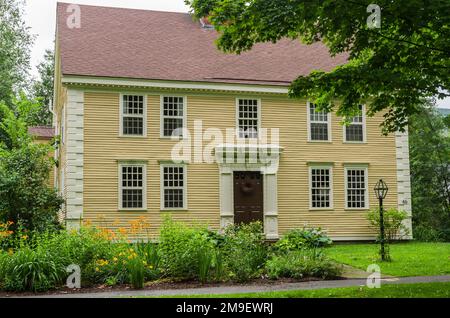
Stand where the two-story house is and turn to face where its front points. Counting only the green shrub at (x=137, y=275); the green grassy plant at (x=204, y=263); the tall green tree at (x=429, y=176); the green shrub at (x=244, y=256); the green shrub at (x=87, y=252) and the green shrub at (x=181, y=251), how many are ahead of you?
5

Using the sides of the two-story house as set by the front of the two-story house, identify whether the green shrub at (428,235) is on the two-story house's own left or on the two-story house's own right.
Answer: on the two-story house's own left

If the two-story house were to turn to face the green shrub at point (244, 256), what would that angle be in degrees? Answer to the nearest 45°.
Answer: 0° — it already faces it

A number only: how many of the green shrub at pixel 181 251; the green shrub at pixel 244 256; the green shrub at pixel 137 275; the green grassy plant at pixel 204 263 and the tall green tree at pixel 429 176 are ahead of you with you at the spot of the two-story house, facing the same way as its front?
4

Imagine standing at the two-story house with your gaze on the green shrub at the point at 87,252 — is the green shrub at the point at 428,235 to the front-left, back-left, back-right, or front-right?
back-left

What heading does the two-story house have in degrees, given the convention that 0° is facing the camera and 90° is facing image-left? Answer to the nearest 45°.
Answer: approximately 0°

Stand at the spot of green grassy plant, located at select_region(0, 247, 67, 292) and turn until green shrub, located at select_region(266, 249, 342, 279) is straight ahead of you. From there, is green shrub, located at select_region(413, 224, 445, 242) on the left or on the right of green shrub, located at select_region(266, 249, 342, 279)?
left

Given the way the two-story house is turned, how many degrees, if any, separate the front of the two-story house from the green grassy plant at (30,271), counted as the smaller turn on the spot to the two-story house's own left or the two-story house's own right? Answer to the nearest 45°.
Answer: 0° — it already faces it

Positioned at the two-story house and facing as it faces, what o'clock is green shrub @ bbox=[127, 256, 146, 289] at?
The green shrub is roughly at 12 o'clock from the two-story house.

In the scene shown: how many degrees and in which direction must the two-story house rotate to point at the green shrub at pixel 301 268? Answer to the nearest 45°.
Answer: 0° — it already faces it
